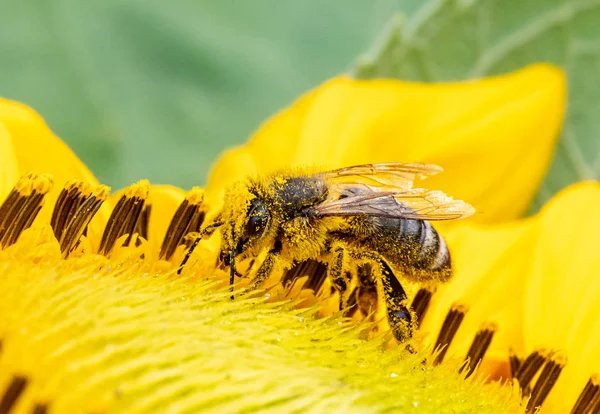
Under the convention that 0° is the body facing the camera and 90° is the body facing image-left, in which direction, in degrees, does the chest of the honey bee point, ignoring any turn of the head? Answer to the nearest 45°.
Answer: approximately 90°
